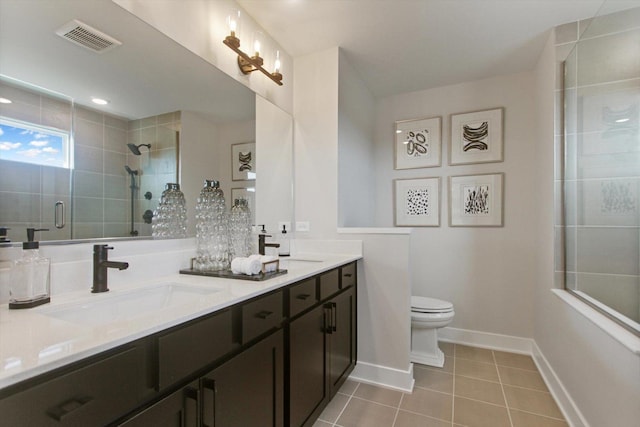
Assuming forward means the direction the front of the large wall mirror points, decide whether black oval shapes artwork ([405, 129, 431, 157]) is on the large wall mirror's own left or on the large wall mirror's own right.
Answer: on the large wall mirror's own left

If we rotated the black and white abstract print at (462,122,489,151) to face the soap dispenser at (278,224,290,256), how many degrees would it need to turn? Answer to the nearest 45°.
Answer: approximately 45° to its right

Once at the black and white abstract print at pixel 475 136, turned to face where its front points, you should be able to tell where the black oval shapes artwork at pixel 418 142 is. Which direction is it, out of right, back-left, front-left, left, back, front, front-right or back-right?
right

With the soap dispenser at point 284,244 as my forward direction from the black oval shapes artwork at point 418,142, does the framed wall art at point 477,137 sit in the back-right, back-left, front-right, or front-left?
back-left

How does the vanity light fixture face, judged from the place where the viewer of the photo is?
facing the viewer and to the right of the viewer

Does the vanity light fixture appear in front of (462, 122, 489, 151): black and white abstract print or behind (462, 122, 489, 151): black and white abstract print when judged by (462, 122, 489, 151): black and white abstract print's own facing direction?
in front

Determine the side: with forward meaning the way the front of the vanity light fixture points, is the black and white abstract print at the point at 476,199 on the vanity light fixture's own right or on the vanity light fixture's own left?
on the vanity light fixture's own left

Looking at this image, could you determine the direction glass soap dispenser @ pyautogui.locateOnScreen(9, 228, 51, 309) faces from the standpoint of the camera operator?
facing to the right of the viewer

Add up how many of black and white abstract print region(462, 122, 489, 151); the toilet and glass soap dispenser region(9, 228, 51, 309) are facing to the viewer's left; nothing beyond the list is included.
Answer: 0

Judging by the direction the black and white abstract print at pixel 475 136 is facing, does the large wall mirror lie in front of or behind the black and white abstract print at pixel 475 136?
in front

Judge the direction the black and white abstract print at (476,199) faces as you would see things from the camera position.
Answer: facing the viewer

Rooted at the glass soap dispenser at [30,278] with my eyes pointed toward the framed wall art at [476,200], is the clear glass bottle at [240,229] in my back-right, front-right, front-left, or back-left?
front-left
